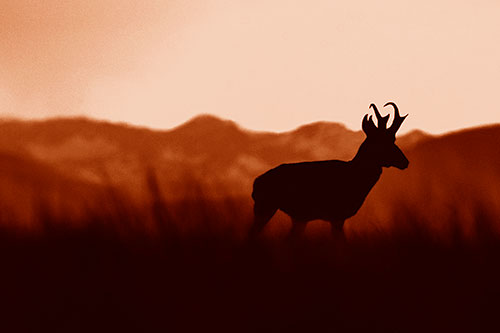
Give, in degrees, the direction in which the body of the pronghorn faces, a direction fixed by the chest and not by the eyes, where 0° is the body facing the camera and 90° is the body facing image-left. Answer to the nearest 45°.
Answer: approximately 270°
